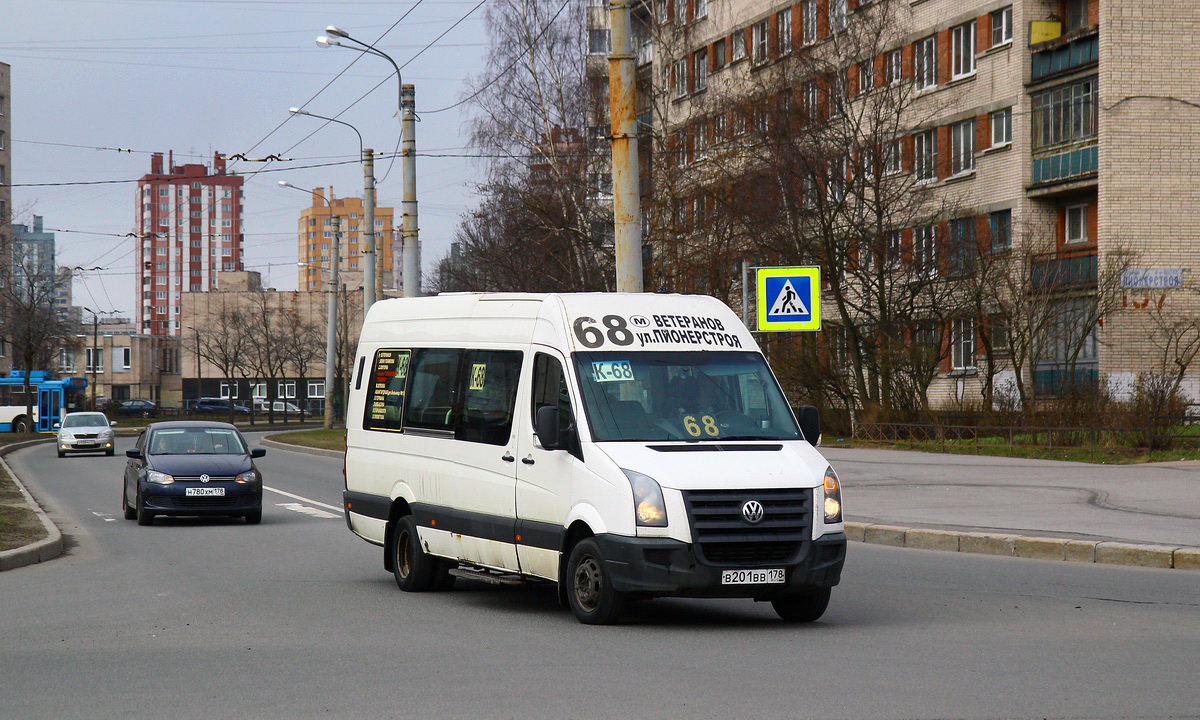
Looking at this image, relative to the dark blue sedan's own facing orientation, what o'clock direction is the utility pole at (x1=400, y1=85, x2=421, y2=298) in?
The utility pole is roughly at 7 o'clock from the dark blue sedan.

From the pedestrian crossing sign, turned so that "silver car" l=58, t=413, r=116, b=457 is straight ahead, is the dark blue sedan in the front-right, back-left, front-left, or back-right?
front-left

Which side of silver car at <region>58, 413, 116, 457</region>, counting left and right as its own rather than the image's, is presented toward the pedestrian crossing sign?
front

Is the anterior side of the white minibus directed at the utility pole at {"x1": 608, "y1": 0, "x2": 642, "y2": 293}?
no

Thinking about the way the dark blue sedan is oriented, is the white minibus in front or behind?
in front

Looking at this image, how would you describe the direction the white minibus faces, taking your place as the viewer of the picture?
facing the viewer and to the right of the viewer

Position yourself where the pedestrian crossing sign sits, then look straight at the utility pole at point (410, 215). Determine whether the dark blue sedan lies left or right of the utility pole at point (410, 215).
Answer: left

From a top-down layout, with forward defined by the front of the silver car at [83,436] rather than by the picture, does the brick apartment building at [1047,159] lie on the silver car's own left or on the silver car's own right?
on the silver car's own left

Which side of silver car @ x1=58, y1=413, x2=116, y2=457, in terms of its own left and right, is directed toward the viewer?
front

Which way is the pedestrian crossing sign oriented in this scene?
toward the camera

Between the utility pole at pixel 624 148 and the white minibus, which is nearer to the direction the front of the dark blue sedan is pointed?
the white minibus

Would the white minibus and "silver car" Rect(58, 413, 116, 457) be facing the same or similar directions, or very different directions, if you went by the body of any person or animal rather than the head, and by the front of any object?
same or similar directions

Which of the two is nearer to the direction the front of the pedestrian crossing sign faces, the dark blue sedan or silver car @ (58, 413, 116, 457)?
the dark blue sedan

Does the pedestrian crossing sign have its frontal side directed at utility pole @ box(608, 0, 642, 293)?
no

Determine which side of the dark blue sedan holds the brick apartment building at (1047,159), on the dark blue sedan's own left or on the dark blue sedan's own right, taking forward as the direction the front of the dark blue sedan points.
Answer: on the dark blue sedan's own left

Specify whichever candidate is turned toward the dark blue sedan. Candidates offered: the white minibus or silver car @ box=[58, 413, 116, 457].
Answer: the silver car

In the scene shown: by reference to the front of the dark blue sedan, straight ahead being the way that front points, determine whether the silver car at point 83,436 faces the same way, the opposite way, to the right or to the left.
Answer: the same way

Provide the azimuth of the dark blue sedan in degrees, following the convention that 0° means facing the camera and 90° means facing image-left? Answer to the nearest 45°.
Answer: approximately 0°

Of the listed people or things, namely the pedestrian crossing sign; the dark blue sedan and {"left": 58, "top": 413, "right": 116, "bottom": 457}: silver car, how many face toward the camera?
3
